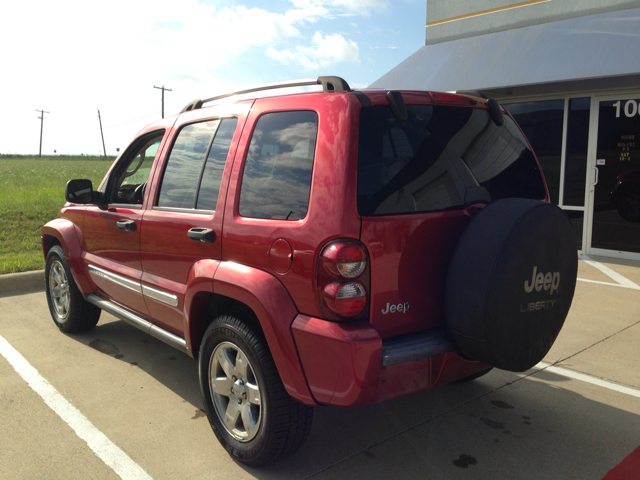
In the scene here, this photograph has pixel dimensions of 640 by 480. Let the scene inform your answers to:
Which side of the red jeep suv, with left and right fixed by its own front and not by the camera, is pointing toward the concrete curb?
front

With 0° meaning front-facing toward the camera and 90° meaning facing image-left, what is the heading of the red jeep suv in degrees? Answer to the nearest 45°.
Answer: approximately 135°
